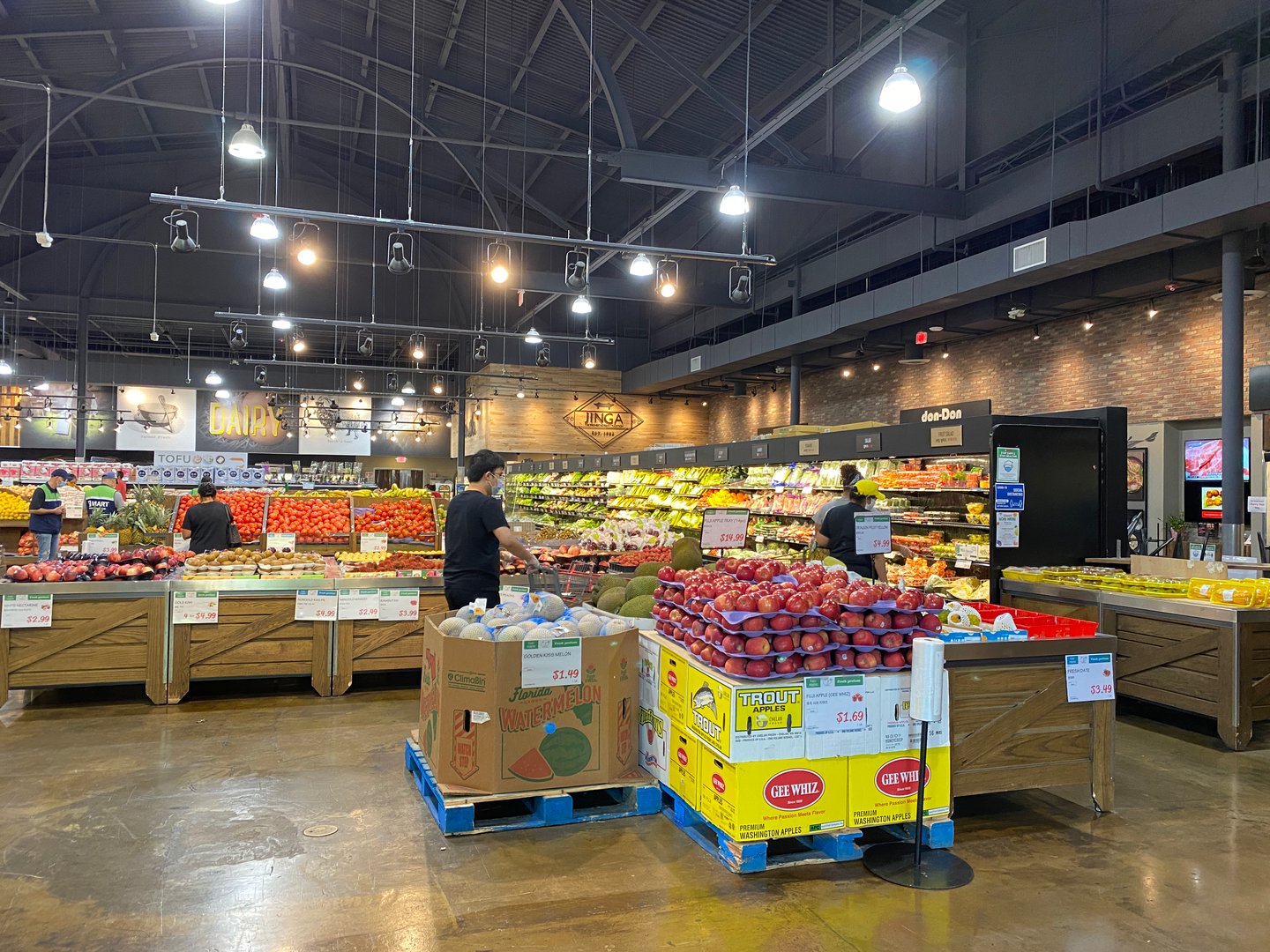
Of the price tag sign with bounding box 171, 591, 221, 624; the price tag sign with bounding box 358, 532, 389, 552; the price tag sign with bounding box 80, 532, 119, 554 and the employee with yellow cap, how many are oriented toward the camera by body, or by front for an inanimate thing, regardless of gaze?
3

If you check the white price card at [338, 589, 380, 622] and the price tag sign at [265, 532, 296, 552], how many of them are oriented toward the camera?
2

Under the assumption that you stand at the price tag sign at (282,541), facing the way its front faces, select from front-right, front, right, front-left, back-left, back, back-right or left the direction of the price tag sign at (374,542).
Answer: back-left

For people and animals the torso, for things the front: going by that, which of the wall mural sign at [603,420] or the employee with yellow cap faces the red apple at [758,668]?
the wall mural sign

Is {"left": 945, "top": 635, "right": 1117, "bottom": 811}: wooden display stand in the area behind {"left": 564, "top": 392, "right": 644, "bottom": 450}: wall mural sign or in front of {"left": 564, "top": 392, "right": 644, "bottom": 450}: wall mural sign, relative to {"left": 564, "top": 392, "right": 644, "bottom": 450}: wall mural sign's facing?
in front

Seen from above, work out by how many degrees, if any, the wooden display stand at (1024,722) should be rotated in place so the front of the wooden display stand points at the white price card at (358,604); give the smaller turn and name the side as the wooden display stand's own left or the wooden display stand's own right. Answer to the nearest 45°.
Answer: approximately 90° to the wooden display stand's own right

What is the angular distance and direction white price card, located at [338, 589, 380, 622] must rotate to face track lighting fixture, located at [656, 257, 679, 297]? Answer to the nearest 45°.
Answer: approximately 135° to its left

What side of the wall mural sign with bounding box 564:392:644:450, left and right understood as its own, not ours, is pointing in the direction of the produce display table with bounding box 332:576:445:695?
front

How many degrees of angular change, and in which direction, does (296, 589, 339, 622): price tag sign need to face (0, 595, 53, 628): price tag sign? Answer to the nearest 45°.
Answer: approximately 90° to its right

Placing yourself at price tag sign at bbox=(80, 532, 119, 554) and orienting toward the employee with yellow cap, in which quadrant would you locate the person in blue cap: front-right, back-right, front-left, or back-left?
back-left
